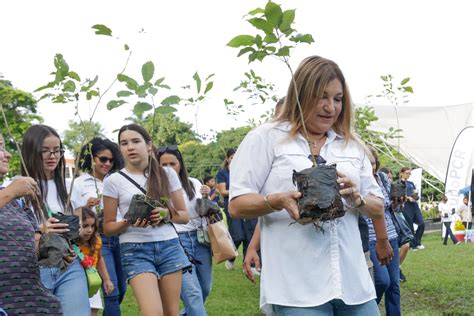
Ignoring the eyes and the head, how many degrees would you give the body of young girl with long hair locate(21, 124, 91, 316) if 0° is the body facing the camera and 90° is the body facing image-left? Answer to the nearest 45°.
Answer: approximately 315°

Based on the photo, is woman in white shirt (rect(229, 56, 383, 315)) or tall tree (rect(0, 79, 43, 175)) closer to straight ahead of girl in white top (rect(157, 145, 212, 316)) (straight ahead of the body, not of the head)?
the woman in white shirt

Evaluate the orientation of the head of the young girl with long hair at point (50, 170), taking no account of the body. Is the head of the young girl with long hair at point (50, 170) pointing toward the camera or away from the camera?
toward the camera

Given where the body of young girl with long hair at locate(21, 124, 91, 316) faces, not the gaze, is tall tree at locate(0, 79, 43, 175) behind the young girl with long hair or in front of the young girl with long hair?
behind

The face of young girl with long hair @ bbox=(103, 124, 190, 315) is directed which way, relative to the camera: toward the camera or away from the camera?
toward the camera

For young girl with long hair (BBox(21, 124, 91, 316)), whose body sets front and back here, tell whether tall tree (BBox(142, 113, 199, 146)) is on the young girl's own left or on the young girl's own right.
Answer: on the young girl's own left

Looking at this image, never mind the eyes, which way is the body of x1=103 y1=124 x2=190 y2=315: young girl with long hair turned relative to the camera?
toward the camera

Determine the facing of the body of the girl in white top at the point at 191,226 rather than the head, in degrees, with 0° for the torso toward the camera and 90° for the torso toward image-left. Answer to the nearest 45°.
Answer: approximately 45°
